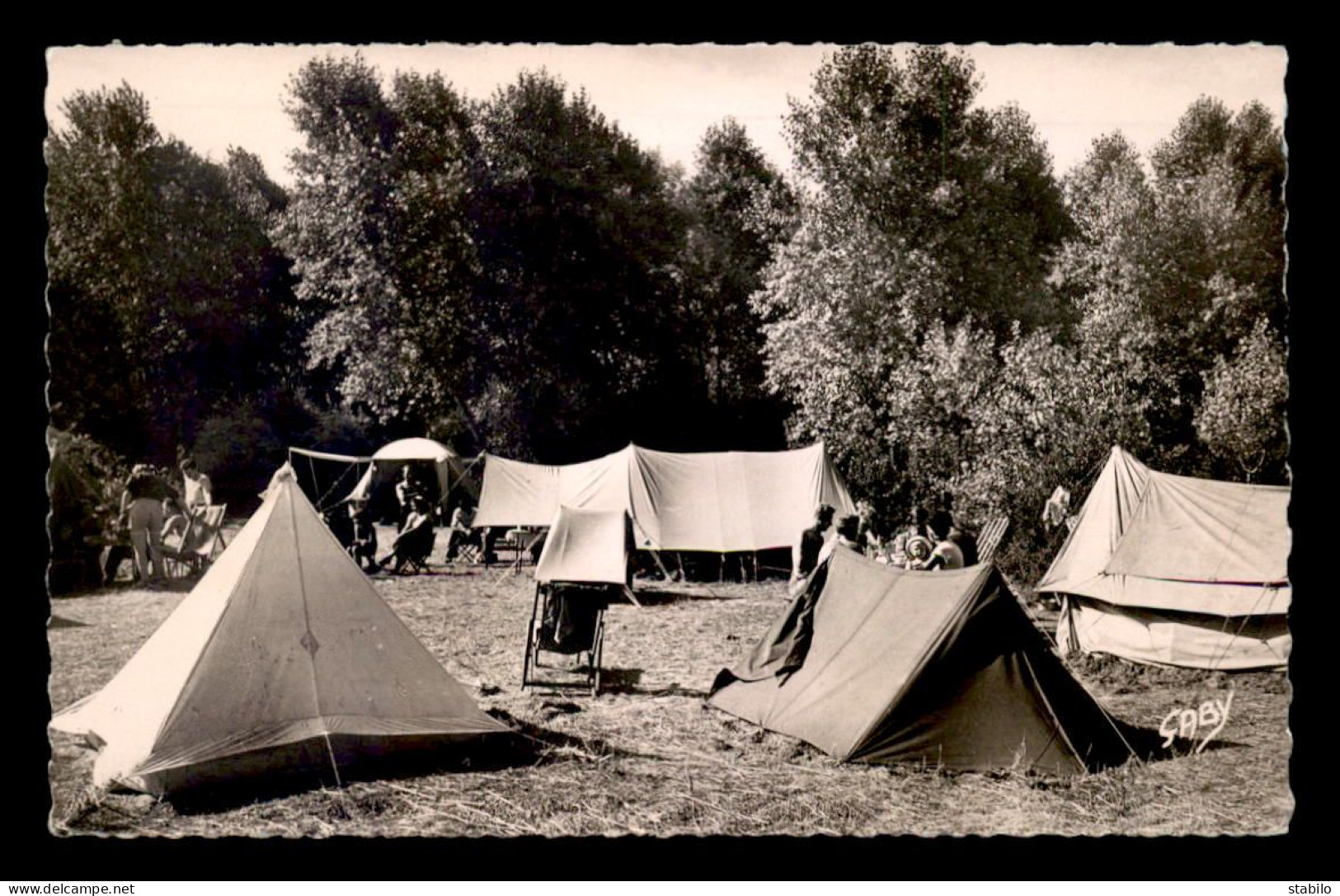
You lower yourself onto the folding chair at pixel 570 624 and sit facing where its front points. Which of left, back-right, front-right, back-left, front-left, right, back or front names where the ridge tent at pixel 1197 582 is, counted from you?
right

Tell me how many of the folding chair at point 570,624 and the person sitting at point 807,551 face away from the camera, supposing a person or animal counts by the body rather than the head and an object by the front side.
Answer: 1

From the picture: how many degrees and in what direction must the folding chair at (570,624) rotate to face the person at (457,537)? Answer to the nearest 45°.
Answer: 0° — it already faces them

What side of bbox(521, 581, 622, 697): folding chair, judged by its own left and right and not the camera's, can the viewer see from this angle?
back

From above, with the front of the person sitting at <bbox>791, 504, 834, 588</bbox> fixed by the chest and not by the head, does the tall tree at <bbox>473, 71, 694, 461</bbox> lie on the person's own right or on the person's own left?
on the person's own left

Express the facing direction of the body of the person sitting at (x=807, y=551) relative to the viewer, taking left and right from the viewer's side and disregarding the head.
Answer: facing to the right of the viewer

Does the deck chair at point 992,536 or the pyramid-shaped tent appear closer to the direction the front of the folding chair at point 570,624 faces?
the deck chair

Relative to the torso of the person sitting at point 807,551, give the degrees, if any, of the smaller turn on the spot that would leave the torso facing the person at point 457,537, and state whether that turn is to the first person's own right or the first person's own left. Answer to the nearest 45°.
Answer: approximately 135° to the first person's own left

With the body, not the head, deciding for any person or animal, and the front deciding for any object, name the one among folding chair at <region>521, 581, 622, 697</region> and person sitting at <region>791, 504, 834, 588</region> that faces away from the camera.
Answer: the folding chair

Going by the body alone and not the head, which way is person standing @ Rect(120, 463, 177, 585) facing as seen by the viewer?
away from the camera

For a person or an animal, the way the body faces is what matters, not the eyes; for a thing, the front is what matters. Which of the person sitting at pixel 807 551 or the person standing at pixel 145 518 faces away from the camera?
the person standing at pixel 145 518

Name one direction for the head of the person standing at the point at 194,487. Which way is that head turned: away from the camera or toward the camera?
toward the camera

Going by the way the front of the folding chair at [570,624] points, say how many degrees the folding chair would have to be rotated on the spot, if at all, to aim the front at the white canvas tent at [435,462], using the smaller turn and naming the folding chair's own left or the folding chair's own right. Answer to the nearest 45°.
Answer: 0° — it already faces it

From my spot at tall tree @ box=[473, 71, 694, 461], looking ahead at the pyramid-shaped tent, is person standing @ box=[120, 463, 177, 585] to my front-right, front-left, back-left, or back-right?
front-right

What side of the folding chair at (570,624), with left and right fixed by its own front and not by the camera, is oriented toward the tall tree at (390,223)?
front

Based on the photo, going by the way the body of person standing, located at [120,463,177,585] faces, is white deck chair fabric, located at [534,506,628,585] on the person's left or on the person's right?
on the person's right
